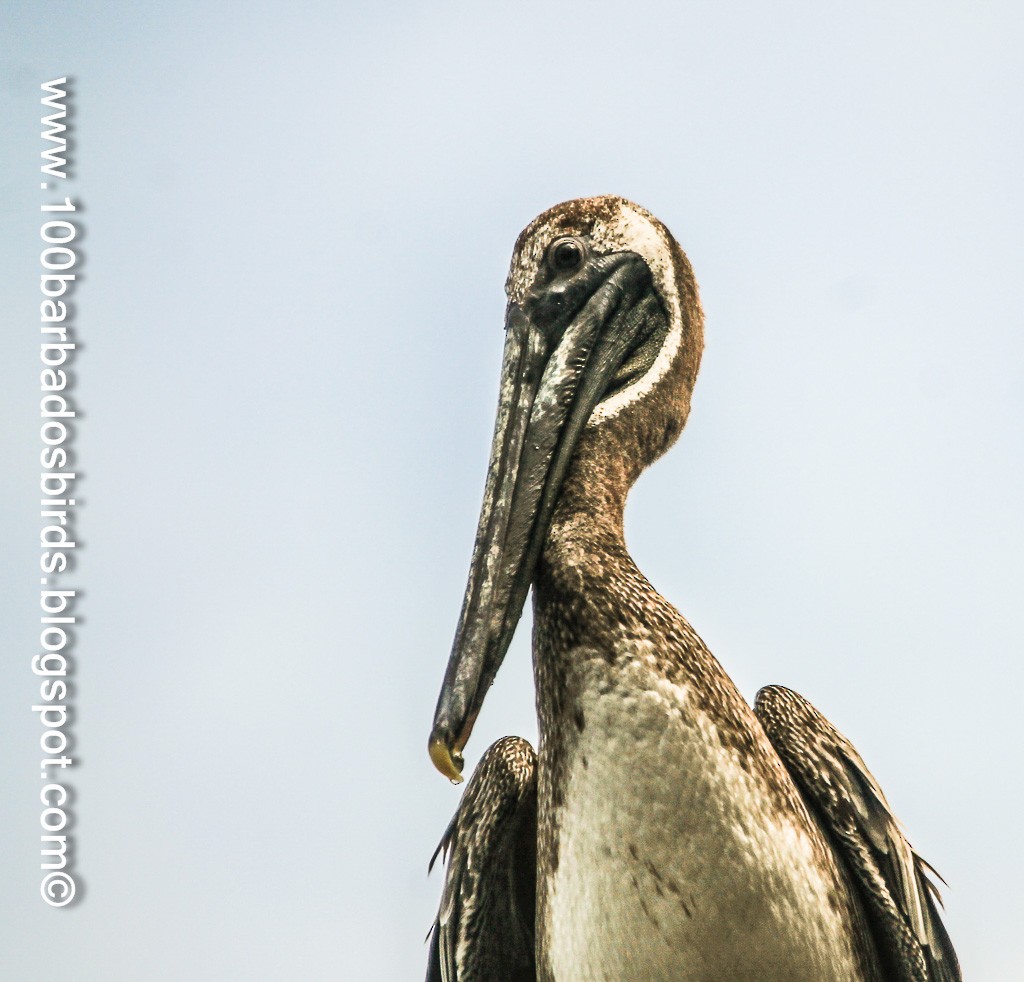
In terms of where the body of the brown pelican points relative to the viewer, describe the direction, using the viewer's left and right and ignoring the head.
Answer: facing the viewer and to the left of the viewer
